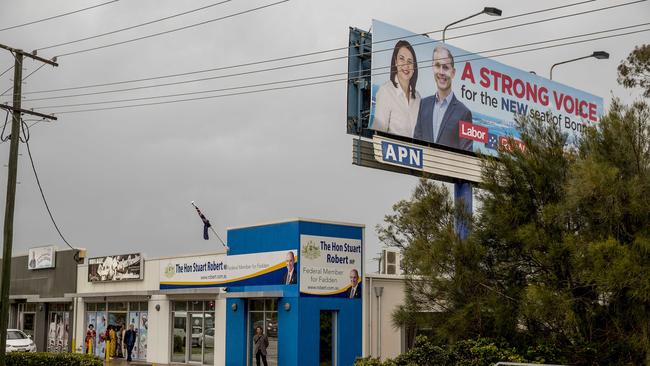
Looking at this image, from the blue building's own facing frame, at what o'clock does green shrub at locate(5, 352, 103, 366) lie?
The green shrub is roughly at 1 o'clock from the blue building.

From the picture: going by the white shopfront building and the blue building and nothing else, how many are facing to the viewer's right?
0

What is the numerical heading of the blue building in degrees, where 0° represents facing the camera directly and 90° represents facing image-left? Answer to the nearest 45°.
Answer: approximately 45°

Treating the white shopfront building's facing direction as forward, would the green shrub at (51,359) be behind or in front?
in front

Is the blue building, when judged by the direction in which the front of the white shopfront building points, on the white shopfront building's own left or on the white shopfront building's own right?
on the white shopfront building's own left

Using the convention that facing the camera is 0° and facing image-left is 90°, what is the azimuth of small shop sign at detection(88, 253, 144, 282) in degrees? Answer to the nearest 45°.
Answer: approximately 45°

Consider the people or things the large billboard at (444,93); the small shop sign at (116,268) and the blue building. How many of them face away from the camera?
0

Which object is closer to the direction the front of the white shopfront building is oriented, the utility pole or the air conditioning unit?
the utility pole

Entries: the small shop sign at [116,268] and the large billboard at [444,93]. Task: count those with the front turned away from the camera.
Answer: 0

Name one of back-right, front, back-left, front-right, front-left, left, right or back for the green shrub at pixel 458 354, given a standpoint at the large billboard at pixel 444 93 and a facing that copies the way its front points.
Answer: front-right

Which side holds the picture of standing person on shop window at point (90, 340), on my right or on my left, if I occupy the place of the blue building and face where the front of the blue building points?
on my right

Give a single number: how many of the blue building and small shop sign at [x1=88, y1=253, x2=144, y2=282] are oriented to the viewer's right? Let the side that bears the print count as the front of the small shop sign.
0

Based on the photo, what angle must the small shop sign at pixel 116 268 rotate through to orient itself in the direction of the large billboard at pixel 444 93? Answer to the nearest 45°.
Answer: approximately 90° to its left

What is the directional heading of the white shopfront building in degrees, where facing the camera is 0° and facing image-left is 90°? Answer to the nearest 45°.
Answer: approximately 45°

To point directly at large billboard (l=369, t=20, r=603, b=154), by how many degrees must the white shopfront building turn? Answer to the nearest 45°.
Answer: approximately 90° to its left
